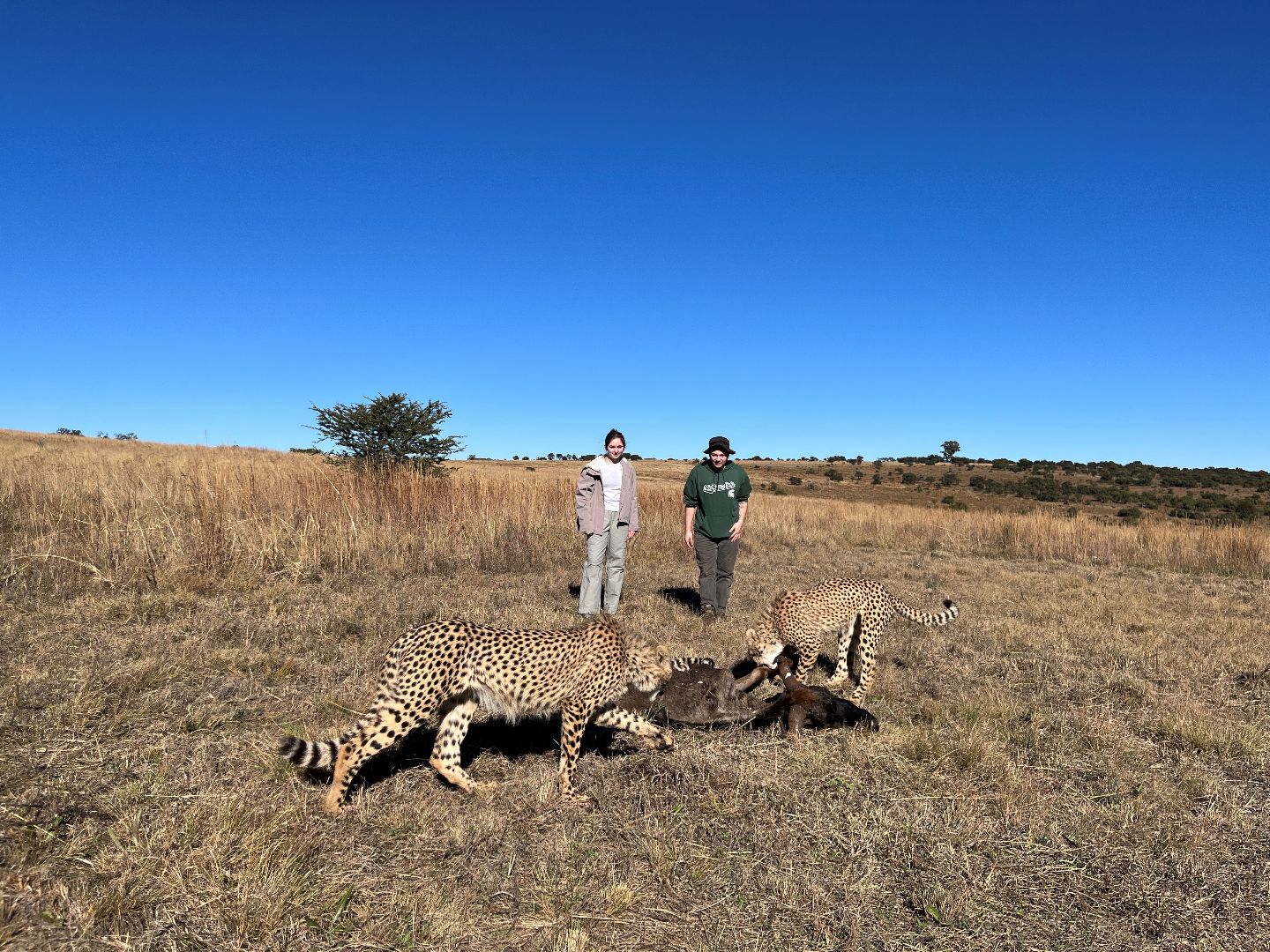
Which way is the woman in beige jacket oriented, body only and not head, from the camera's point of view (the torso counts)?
toward the camera

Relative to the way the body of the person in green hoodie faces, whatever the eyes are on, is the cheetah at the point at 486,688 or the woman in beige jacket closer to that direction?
the cheetah

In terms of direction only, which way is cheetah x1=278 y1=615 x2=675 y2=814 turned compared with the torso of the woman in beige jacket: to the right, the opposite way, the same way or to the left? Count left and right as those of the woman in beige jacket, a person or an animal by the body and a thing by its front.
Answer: to the left

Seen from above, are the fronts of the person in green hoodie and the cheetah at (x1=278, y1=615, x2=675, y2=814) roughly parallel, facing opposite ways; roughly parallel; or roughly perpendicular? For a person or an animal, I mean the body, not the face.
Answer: roughly perpendicular

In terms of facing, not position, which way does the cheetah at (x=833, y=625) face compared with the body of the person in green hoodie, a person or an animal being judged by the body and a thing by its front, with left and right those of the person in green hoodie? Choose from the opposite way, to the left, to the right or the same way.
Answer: to the right

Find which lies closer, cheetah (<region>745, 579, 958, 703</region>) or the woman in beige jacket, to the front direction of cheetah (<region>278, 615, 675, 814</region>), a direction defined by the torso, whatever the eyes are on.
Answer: the cheetah

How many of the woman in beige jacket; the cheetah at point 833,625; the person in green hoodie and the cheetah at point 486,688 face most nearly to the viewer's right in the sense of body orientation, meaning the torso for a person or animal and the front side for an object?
1

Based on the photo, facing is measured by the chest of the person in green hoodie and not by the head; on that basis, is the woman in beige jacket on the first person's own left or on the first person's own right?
on the first person's own right

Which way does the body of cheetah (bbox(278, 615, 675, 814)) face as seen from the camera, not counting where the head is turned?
to the viewer's right

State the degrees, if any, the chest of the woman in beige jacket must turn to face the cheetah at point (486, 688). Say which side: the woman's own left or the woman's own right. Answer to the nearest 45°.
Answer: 0° — they already face it

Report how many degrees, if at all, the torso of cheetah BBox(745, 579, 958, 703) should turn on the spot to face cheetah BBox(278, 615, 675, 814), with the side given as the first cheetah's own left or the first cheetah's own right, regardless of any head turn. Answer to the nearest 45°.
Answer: approximately 45° to the first cheetah's own left

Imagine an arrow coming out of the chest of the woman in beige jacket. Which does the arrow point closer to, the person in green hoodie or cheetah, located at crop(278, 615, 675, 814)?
the cheetah

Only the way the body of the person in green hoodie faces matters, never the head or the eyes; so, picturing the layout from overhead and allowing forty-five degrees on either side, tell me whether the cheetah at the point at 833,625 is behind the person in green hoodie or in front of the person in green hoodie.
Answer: in front

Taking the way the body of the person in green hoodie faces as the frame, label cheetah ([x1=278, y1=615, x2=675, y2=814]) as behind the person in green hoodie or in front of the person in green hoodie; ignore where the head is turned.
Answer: in front

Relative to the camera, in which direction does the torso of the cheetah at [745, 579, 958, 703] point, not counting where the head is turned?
to the viewer's left

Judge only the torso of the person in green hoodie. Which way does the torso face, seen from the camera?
toward the camera
